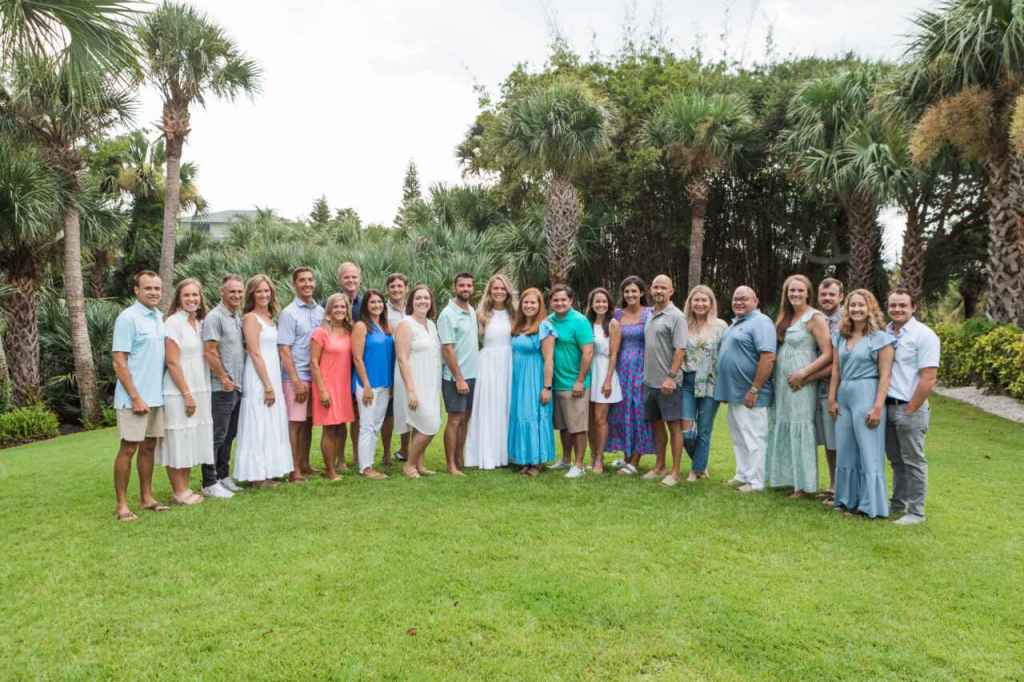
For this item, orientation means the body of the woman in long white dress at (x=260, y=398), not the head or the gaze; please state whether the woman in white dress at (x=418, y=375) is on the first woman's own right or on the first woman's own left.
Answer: on the first woman's own left

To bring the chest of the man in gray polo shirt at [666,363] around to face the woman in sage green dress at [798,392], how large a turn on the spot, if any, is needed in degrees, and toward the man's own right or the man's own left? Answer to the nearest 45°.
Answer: approximately 135° to the man's own left

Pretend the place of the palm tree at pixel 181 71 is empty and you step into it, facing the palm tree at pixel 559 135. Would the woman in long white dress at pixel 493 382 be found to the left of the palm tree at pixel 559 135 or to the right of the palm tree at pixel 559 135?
right

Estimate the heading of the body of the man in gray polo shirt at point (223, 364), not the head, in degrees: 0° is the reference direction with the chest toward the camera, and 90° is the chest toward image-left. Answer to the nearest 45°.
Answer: approximately 315°

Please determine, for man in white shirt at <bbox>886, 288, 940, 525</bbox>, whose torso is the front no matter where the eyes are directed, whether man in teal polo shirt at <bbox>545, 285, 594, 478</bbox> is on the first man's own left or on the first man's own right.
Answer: on the first man's own right

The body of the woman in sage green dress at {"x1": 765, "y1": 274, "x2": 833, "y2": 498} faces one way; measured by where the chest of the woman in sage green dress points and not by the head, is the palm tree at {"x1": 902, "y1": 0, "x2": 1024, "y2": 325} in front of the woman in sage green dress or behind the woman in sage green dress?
behind
